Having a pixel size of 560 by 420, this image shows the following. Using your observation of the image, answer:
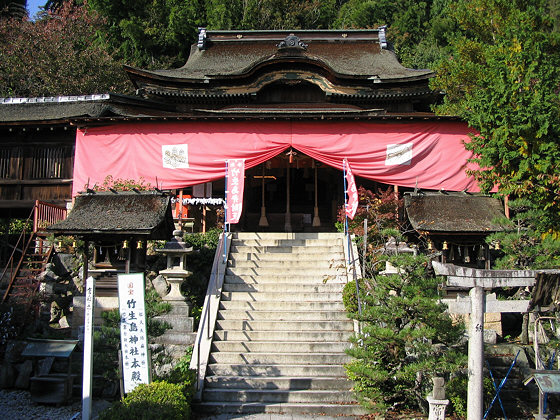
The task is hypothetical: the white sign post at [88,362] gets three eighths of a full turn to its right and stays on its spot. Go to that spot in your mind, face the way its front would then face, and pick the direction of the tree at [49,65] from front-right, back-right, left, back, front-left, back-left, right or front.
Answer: front-right

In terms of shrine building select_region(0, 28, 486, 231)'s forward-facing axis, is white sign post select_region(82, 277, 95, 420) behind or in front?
in front

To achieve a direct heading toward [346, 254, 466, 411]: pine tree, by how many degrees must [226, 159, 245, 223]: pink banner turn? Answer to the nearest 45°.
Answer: approximately 45° to its left

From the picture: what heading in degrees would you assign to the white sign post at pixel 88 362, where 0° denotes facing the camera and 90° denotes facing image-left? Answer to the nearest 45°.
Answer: approximately 0°

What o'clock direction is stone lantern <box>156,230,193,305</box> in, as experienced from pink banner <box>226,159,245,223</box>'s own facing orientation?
The stone lantern is roughly at 1 o'clock from the pink banner.

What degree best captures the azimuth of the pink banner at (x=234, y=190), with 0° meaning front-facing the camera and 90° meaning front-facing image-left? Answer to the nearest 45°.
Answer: approximately 0°

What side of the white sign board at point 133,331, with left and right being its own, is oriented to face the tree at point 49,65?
back

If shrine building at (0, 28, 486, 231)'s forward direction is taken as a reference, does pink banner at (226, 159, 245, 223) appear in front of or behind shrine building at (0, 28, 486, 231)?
in front

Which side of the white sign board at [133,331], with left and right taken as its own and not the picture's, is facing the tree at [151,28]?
back
